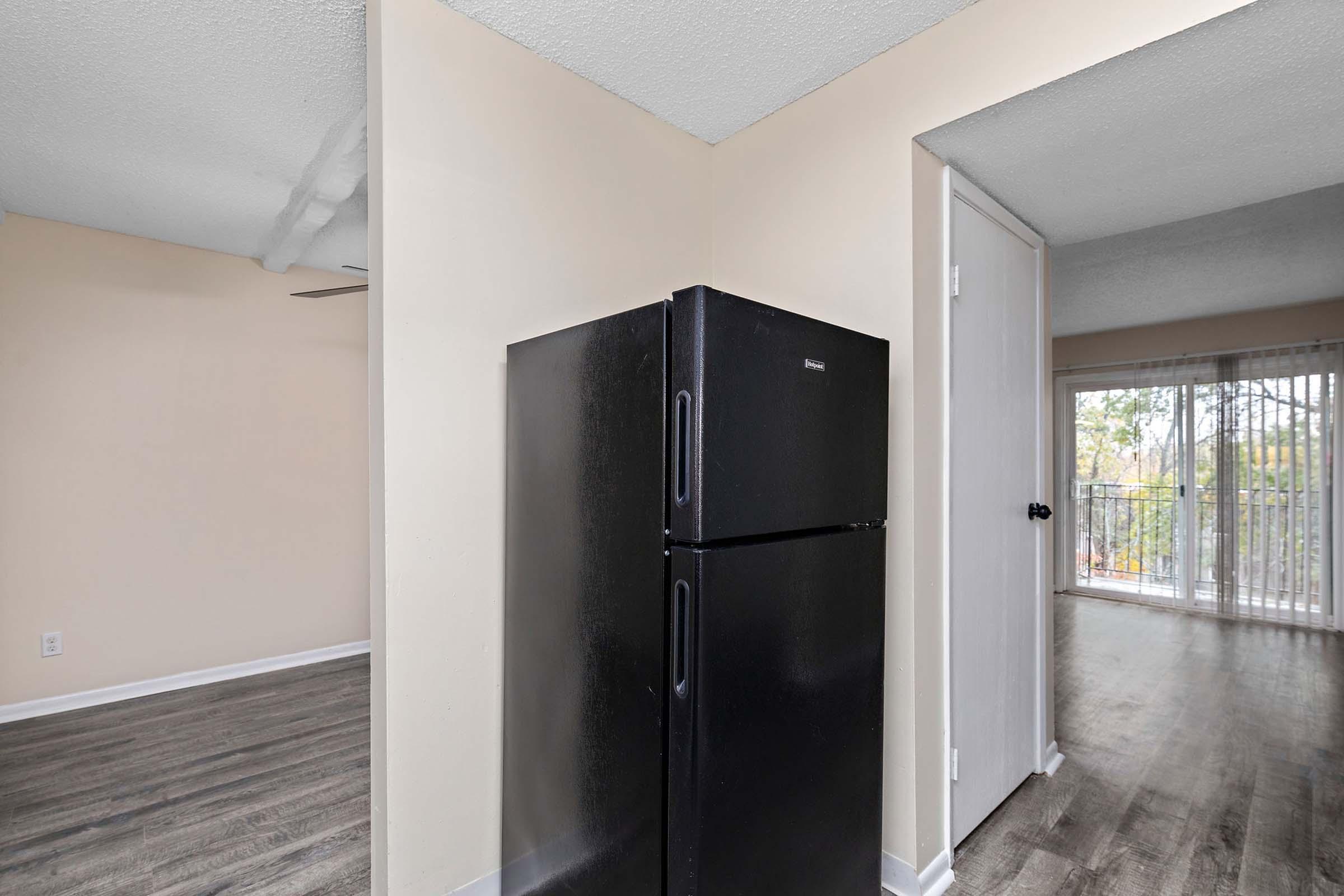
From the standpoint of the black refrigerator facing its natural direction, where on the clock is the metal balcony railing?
The metal balcony railing is roughly at 9 o'clock from the black refrigerator.

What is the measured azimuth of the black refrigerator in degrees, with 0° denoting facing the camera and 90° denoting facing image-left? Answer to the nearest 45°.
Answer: approximately 315°

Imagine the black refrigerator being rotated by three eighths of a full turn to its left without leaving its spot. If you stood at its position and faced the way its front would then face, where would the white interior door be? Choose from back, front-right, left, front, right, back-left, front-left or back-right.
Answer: front-right

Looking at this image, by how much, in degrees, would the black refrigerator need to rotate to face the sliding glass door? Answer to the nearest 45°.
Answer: approximately 90° to its left
